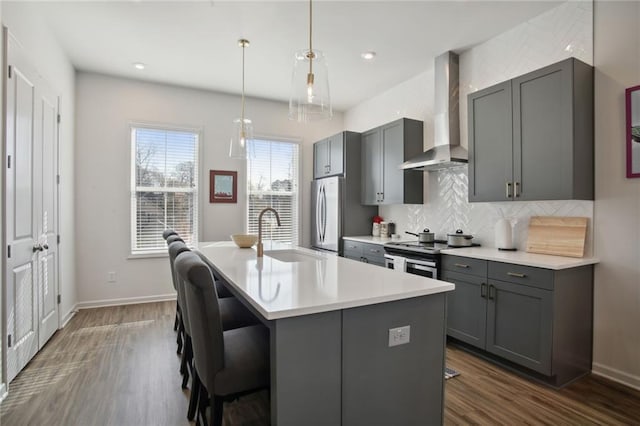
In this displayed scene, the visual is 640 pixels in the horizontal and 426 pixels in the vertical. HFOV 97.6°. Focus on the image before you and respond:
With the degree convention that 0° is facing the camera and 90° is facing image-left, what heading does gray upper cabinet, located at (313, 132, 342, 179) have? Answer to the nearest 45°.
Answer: approximately 45°

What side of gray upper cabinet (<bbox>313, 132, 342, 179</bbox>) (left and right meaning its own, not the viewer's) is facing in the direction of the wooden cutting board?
left

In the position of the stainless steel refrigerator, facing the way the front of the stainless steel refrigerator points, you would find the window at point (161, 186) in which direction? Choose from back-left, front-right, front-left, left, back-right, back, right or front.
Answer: front-right

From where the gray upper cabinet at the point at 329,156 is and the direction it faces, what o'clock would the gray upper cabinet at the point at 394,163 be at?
the gray upper cabinet at the point at 394,163 is roughly at 9 o'clock from the gray upper cabinet at the point at 329,156.

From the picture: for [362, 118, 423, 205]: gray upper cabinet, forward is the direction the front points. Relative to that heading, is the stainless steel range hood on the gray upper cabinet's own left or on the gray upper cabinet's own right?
on the gray upper cabinet's own left

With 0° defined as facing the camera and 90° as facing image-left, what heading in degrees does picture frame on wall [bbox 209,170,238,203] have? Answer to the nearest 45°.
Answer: approximately 0°

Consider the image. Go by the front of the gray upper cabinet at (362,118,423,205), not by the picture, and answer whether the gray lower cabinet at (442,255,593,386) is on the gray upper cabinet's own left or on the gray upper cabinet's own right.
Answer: on the gray upper cabinet's own left

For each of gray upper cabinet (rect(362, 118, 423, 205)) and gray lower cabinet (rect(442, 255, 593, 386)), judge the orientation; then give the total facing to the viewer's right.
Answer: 0

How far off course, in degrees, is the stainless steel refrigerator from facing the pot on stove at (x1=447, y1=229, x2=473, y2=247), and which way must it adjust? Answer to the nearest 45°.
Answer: approximately 90° to its left

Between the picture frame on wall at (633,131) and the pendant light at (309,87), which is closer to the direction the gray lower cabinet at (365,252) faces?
the pendant light
